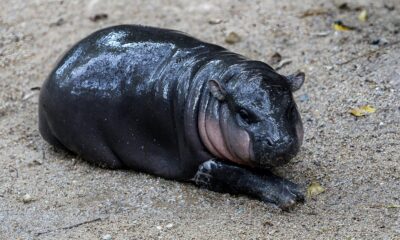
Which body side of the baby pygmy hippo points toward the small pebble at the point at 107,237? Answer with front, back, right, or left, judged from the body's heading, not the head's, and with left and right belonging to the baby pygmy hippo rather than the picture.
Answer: right

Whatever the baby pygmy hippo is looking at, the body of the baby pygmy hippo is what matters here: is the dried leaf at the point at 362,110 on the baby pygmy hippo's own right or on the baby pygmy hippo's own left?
on the baby pygmy hippo's own left

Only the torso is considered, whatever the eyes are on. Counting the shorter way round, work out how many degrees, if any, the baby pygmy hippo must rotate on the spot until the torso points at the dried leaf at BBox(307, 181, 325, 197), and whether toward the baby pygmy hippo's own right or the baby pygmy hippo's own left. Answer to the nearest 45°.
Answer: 0° — it already faces it

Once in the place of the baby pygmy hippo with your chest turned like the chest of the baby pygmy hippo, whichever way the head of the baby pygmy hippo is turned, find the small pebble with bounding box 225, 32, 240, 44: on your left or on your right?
on your left

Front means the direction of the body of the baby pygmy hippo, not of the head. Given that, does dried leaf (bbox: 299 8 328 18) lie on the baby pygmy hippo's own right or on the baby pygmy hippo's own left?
on the baby pygmy hippo's own left

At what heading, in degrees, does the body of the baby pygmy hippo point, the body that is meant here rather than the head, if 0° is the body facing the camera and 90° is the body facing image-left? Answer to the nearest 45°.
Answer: approximately 315°

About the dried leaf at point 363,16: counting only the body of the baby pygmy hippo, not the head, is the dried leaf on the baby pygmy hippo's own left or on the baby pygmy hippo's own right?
on the baby pygmy hippo's own left

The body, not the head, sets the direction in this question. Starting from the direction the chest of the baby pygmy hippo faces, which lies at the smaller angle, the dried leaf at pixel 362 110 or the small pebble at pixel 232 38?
the dried leaf

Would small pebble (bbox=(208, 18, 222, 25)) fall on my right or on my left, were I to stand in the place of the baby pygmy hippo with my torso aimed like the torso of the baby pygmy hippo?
on my left
